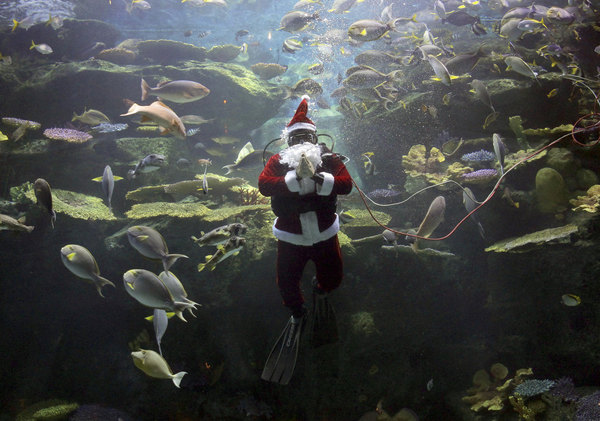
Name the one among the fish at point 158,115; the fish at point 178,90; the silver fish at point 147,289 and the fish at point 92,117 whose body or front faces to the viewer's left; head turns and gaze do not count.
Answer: the silver fish

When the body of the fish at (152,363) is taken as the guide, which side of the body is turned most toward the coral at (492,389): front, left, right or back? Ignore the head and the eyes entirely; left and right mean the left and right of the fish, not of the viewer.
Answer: back

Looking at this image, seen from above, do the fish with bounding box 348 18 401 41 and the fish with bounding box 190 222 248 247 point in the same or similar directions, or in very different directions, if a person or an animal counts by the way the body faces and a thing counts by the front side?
very different directions

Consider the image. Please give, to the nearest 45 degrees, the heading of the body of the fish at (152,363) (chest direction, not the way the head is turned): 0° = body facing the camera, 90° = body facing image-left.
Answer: approximately 90°

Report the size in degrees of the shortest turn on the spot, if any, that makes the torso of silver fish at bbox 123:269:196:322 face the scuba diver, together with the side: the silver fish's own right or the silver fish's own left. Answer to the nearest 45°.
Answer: approximately 180°

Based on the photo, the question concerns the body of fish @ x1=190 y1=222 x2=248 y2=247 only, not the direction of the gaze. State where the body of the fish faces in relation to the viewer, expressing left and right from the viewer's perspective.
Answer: facing to the right of the viewer

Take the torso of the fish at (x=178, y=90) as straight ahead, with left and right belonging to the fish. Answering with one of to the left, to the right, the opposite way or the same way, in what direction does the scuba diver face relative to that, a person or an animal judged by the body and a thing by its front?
to the right

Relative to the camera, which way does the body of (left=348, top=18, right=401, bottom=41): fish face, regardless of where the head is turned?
to the viewer's left

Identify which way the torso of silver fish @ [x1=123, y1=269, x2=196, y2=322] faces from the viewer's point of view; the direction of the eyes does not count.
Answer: to the viewer's left

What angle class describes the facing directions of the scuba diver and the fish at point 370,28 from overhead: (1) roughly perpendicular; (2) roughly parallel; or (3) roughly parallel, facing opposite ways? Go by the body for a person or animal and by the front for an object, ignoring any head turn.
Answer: roughly perpendicular
